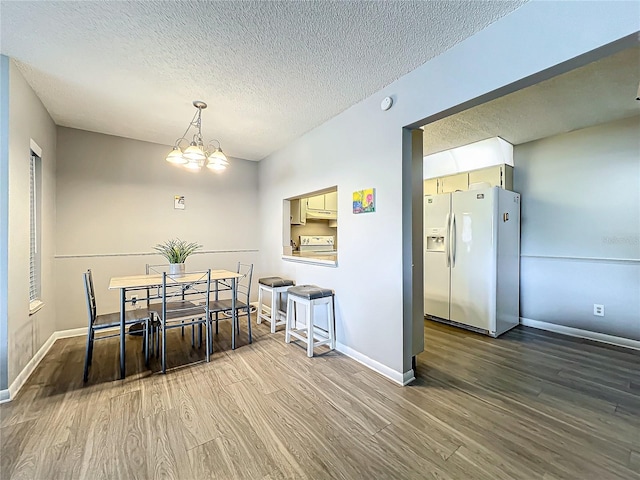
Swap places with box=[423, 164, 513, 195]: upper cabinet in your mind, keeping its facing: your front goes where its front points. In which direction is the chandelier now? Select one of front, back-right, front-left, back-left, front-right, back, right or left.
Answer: front

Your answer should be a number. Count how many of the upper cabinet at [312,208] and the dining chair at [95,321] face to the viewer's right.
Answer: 1

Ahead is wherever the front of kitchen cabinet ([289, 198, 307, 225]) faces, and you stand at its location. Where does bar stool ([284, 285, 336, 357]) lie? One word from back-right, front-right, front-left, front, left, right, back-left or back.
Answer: front-right

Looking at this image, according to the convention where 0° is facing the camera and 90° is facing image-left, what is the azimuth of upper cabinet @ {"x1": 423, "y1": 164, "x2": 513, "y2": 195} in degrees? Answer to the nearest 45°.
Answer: approximately 45°

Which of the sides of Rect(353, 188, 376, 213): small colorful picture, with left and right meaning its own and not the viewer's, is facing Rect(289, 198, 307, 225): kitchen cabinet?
right

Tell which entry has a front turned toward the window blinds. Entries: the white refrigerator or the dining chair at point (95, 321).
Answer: the white refrigerator

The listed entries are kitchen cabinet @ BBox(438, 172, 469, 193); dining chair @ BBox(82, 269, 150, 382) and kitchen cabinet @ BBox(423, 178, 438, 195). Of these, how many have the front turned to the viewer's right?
1

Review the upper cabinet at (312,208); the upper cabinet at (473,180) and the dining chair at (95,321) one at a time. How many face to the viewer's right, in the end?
1

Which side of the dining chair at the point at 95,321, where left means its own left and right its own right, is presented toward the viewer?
right

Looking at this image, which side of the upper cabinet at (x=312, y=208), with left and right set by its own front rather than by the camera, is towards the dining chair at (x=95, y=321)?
front

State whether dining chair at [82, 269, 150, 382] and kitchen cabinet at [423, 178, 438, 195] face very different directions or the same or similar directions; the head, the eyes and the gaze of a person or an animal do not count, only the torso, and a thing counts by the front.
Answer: very different directions

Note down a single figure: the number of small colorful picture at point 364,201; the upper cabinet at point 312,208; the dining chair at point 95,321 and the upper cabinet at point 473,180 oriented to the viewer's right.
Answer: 1
